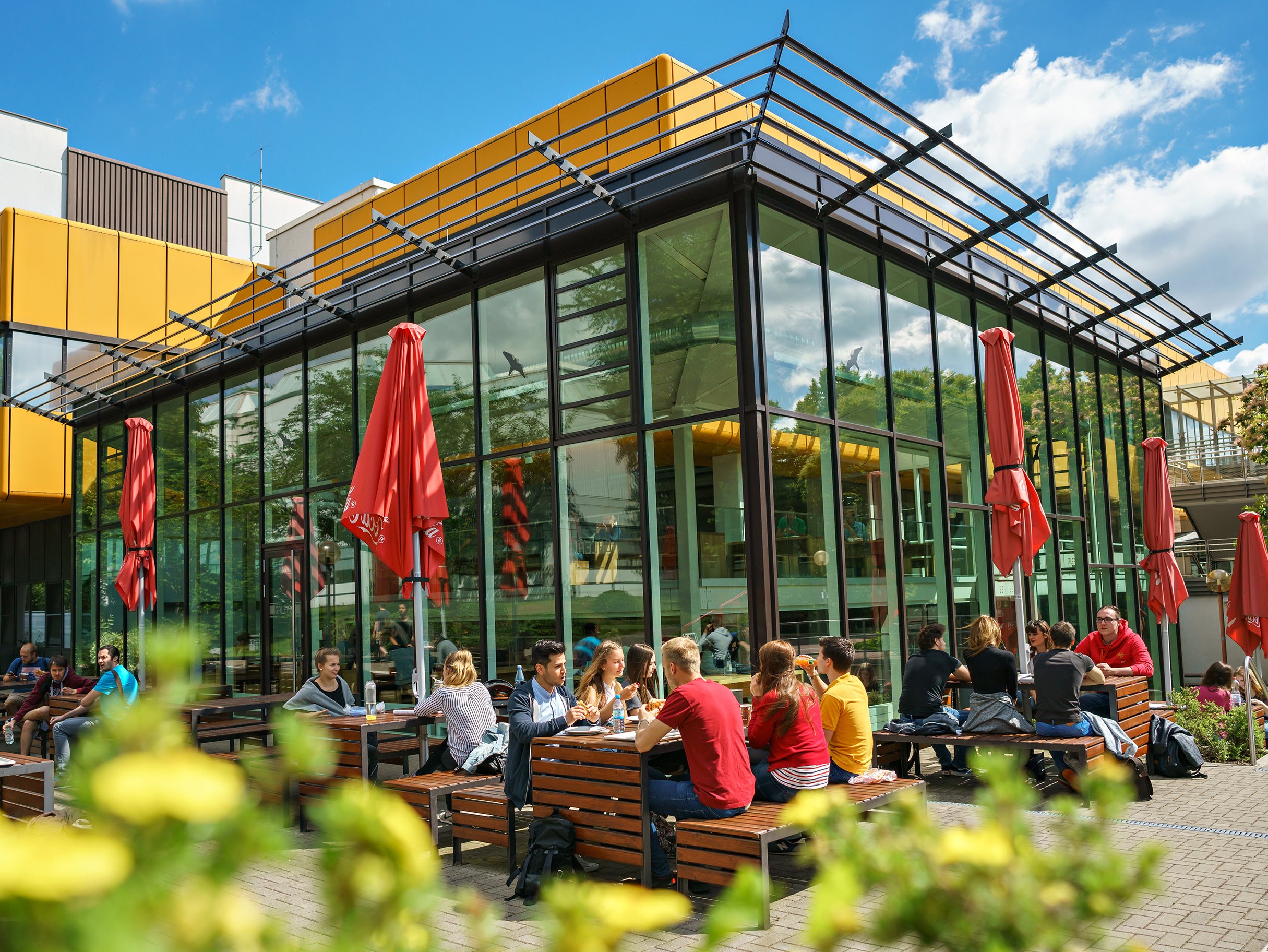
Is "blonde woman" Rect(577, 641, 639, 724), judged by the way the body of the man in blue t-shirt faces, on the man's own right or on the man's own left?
on the man's own left

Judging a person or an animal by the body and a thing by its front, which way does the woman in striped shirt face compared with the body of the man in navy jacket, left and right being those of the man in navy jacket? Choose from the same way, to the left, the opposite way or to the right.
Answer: the opposite way

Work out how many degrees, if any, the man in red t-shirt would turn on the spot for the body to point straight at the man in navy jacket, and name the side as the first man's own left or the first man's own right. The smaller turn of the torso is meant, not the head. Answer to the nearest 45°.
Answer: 0° — they already face them

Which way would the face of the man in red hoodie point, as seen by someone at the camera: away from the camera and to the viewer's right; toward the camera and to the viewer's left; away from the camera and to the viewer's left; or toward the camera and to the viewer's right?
toward the camera and to the viewer's left

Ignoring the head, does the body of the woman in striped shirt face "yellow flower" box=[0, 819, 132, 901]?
no

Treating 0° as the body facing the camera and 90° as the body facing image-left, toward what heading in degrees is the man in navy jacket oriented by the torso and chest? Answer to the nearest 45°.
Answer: approximately 315°

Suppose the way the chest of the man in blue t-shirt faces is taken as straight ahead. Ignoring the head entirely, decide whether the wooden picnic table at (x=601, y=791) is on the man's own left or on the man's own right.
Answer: on the man's own left

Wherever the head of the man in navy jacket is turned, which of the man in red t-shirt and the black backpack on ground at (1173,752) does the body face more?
the man in red t-shirt

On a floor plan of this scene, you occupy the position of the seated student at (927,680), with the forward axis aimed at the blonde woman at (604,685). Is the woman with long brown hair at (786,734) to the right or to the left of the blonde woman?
left

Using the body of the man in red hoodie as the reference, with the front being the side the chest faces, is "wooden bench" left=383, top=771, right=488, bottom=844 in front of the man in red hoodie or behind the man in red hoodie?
in front

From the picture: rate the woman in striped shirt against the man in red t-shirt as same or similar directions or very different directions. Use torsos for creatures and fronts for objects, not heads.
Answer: same or similar directions

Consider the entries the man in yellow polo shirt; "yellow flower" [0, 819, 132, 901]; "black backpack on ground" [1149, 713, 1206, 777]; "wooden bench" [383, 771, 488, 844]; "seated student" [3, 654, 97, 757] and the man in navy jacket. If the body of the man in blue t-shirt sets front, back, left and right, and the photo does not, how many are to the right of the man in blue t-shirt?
1

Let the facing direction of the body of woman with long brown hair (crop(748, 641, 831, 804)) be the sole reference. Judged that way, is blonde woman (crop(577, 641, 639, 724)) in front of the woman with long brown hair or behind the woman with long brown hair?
in front

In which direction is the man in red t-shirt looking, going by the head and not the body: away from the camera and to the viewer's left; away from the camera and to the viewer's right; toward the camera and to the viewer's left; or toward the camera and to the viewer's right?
away from the camera and to the viewer's left
